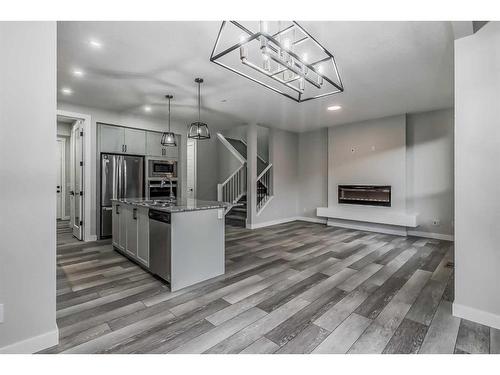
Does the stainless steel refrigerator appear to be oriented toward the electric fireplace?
no

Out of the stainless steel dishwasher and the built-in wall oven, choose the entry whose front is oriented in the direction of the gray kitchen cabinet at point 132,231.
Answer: the built-in wall oven

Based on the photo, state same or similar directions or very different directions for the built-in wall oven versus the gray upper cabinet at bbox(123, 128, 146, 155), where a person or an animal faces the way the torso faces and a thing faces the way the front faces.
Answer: same or similar directions

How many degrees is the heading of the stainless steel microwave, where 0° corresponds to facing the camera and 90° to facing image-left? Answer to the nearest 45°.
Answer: approximately 0°

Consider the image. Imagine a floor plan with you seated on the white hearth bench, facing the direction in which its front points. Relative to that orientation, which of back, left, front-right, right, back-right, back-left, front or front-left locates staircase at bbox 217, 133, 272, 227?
front-right

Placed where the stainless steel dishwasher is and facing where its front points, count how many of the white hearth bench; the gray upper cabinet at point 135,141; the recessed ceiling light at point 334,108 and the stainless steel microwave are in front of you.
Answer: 0

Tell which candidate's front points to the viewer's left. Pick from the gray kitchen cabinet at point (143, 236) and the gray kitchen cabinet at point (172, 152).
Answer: the gray kitchen cabinet at point (143, 236)

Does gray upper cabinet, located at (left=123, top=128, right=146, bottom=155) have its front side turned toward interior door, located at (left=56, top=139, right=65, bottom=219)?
no

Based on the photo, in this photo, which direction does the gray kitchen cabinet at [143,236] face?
to the viewer's left

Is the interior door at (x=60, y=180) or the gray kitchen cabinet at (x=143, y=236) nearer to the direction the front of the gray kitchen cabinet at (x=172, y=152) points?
the gray kitchen cabinet

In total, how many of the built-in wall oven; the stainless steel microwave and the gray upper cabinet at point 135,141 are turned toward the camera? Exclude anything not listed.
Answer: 3

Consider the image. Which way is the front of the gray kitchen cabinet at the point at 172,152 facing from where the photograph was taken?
facing the viewer

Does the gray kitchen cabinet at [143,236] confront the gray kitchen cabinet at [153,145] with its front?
no

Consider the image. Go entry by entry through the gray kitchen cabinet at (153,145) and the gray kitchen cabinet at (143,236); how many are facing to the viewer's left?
1

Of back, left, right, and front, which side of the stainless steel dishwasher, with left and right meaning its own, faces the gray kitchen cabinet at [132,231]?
right

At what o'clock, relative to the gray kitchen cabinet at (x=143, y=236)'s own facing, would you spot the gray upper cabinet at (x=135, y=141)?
The gray upper cabinet is roughly at 3 o'clock from the gray kitchen cabinet.

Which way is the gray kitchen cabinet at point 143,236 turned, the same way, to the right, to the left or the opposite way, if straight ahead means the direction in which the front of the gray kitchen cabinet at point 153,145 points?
to the right

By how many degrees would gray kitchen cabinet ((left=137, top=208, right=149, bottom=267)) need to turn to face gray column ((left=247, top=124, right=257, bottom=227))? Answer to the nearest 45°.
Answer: approximately 135° to its right

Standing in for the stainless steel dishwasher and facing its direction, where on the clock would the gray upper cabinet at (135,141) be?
The gray upper cabinet is roughly at 4 o'clock from the stainless steel dishwasher.

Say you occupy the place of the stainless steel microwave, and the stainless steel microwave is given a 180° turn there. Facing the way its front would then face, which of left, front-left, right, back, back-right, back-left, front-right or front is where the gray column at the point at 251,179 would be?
right

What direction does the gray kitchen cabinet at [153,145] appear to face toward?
toward the camera
